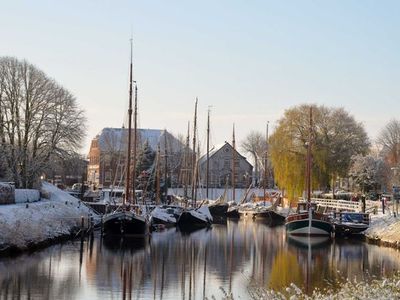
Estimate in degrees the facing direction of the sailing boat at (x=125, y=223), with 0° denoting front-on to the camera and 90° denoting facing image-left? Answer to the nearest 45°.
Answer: approximately 0°
